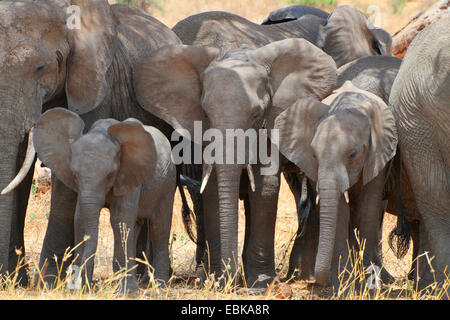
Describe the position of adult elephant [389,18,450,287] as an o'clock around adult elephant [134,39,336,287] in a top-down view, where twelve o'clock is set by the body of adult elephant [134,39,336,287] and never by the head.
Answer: adult elephant [389,18,450,287] is roughly at 10 o'clock from adult elephant [134,39,336,287].

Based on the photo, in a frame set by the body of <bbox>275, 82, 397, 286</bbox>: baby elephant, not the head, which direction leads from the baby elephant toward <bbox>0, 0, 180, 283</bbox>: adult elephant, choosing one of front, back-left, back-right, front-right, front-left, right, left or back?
front-right

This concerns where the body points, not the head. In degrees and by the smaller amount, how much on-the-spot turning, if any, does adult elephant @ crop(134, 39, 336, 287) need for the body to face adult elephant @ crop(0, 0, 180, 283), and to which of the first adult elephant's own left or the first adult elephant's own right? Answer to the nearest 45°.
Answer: approximately 90° to the first adult elephant's own right

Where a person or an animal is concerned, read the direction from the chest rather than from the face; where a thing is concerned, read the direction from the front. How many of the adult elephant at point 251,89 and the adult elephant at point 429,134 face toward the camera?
1

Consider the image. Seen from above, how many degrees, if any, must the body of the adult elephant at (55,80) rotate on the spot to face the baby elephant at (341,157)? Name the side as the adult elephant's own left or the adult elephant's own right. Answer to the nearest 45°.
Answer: approximately 135° to the adult elephant's own left

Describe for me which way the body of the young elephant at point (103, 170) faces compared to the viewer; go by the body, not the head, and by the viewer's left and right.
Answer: facing the viewer and to the left of the viewer
